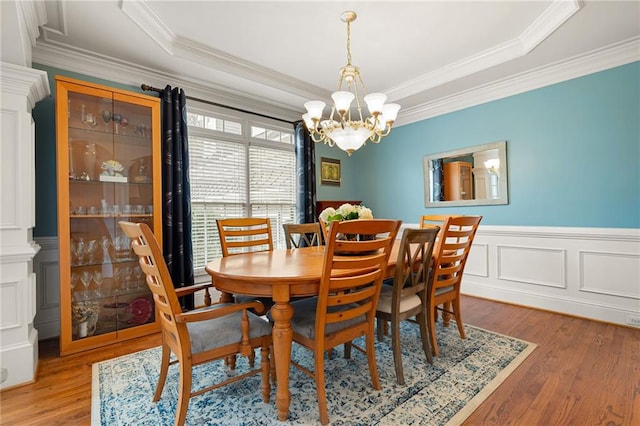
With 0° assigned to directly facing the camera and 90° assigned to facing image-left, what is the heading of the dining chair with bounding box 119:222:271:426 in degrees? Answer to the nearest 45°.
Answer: approximately 225°

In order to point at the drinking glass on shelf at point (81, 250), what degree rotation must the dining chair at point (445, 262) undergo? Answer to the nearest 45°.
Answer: approximately 45° to its left

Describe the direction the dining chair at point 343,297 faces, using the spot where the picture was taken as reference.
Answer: facing away from the viewer and to the left of the viewer

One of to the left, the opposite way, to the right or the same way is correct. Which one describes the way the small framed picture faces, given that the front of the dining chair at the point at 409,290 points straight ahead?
the opposite way

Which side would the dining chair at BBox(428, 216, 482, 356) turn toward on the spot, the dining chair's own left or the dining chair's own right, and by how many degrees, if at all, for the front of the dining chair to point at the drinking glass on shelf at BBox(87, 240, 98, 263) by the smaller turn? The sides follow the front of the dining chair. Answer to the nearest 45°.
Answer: approximately 45° to the dining chair's own left

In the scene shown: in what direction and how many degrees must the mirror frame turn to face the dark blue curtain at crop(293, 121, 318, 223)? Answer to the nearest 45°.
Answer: approximately 45° to its right

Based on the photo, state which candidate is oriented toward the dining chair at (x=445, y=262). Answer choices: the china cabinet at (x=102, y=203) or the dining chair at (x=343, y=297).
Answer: the china cabinet
